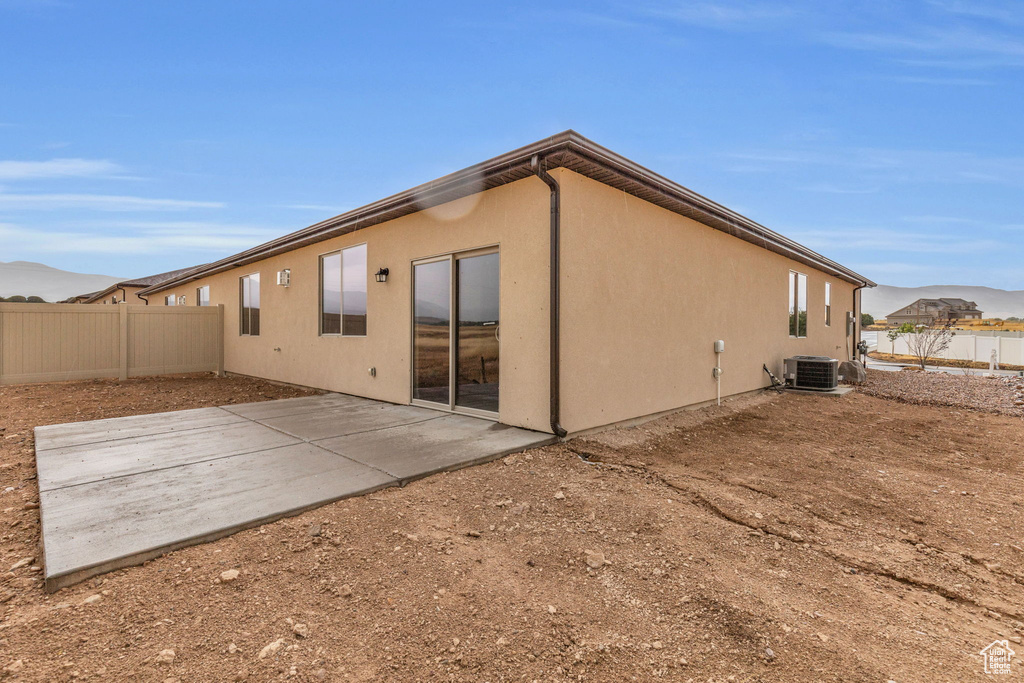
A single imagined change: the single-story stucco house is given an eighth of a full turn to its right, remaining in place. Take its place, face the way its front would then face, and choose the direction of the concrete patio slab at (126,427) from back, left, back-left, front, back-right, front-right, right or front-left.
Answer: back

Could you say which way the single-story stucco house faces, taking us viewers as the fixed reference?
facing away from the viewer and to the right of the viewer

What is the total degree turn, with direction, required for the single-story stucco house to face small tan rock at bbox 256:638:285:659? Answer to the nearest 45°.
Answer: approximately 135° to its right

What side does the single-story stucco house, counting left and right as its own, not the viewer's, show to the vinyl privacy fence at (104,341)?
back

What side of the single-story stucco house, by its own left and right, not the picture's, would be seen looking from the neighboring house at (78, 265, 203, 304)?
left
